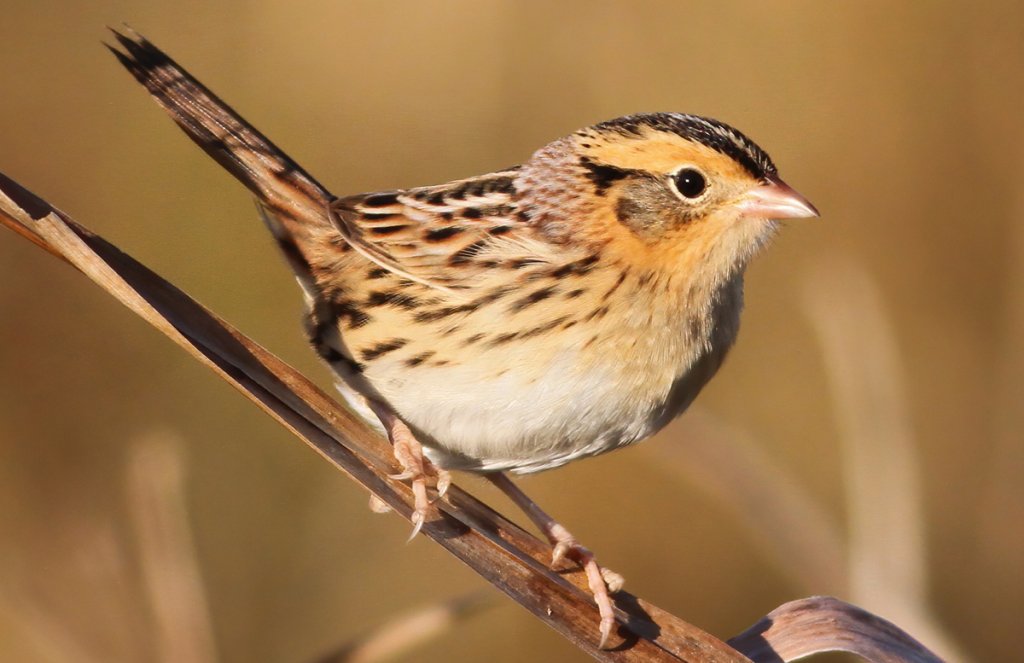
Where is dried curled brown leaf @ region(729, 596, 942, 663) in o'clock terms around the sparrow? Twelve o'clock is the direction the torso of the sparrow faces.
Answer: The dried curled brown leaf is roughly at 1 o'clock from the sparrow.

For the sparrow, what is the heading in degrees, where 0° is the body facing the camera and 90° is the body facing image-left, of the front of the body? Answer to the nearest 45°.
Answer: approximately 270°
